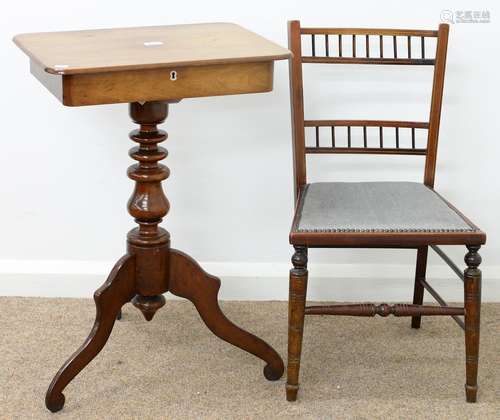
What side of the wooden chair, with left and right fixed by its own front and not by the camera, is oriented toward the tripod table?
right

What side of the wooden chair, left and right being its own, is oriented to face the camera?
front
